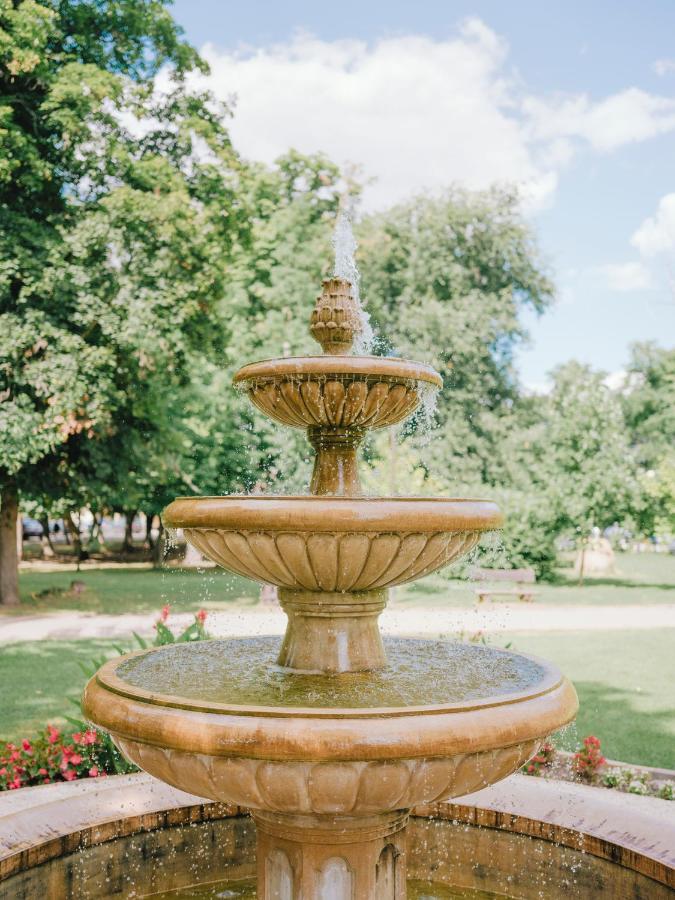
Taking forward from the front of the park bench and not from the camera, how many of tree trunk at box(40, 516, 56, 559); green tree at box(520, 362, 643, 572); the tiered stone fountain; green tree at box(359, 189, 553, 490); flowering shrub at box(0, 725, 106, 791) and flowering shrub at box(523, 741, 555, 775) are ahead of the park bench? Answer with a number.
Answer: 3

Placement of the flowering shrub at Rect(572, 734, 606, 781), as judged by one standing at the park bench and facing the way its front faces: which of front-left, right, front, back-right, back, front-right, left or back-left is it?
front

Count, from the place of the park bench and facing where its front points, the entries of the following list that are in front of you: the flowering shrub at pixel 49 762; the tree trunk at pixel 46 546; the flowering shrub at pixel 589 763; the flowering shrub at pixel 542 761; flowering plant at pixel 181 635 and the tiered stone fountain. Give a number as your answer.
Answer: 5

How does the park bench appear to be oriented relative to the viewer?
toward the camera

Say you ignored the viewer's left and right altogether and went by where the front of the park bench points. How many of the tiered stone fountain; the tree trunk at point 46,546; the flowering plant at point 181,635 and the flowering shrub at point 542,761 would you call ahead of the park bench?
3

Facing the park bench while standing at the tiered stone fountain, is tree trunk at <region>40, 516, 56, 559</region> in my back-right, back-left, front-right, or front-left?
front-left

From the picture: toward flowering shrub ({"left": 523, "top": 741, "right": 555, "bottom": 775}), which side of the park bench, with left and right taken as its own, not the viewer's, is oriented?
front

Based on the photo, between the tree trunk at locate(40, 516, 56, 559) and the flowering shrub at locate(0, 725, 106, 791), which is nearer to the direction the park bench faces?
the flowering shrub

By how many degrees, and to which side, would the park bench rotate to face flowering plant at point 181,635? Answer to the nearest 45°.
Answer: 0° — it already faces it

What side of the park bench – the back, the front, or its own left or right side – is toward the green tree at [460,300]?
back

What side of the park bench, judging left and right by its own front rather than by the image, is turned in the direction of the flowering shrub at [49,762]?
front

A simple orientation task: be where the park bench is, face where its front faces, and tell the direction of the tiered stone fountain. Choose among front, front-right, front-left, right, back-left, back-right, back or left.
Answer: front

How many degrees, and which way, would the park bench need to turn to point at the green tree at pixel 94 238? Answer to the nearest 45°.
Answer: approximately 45° to its right

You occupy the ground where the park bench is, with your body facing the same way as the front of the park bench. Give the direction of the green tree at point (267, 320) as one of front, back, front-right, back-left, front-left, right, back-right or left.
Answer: back-right

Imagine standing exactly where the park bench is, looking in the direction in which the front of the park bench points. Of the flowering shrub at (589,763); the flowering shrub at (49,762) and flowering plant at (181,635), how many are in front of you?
3
